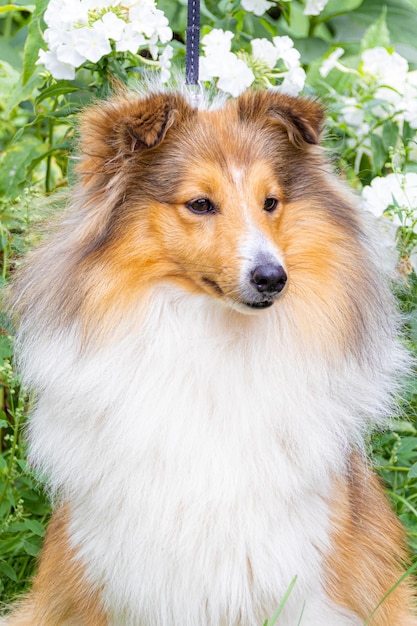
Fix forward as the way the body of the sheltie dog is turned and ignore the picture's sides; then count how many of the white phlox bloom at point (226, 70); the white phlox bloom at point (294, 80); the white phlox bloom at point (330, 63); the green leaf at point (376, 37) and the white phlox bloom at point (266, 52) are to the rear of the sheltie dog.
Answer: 5

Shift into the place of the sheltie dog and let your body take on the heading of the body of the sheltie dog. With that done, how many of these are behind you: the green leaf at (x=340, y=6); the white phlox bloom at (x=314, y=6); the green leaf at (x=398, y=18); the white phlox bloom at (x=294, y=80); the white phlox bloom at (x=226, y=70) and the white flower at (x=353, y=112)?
6

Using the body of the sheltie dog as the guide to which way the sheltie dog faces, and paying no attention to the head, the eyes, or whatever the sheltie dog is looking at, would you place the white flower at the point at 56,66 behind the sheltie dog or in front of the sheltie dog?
behind

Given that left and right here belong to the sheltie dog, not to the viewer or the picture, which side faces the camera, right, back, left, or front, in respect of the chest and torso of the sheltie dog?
front

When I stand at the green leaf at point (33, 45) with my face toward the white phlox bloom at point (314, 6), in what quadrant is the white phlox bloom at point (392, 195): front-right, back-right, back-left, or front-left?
front-right

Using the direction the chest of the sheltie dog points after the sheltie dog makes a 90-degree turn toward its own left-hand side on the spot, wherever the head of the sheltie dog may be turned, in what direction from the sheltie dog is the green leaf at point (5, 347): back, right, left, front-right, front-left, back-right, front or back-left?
back-left

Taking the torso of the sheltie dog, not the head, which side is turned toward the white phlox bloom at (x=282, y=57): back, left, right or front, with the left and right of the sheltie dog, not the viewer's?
back

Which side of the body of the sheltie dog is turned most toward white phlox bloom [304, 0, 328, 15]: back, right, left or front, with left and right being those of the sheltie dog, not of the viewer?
back

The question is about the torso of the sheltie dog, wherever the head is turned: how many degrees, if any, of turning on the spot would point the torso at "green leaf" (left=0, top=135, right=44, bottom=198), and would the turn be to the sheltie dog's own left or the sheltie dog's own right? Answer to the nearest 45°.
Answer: approximately 135° to the sheltie dog's own right

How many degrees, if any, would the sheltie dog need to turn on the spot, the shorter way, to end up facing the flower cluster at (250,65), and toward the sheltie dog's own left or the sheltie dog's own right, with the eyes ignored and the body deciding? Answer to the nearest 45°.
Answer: approximately 180°

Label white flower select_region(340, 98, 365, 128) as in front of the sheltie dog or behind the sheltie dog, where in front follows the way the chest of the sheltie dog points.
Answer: behind

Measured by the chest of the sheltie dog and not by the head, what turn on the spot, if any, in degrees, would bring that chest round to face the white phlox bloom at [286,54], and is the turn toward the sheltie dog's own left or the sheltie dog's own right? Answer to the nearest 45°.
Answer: approximately 180°
